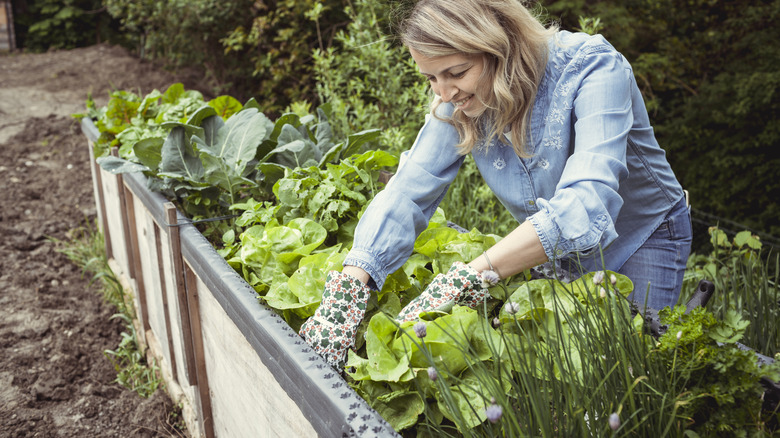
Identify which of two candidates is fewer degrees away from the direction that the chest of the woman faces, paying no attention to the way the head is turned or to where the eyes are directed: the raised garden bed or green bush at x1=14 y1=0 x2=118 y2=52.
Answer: the raised garden bed

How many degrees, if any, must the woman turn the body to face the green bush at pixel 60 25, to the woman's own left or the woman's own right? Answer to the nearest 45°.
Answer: approximately 90° to the woman's own right

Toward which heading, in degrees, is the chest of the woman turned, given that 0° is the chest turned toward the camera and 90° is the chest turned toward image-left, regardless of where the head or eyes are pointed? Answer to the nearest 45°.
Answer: approximately 45°

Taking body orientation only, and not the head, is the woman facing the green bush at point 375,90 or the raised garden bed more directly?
the raised garden bed

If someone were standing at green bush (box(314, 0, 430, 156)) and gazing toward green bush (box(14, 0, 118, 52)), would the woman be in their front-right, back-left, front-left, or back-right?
back-left

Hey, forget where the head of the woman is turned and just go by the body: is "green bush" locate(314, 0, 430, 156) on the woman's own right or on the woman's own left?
on the woman's own right
